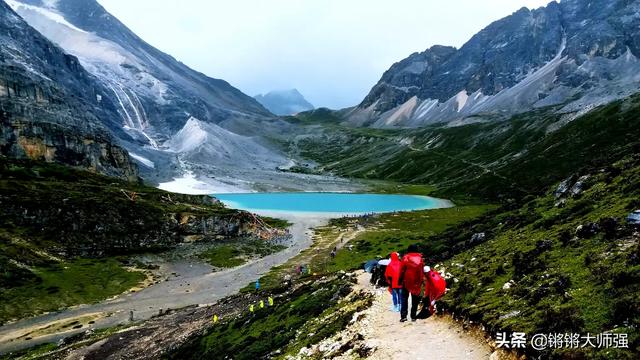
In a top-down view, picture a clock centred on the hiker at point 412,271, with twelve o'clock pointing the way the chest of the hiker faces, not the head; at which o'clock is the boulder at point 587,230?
The boulder is roughly at 2 o'clock from the hiker.

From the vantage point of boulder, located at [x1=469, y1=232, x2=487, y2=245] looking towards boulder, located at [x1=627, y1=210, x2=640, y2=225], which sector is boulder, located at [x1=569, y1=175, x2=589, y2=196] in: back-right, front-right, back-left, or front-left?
front-left

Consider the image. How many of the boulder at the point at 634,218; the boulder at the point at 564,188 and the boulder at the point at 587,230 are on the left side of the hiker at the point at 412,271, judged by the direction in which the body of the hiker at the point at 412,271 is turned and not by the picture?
0

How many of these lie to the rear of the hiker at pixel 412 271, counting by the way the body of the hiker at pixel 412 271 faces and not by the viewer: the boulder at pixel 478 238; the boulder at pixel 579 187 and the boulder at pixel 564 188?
0

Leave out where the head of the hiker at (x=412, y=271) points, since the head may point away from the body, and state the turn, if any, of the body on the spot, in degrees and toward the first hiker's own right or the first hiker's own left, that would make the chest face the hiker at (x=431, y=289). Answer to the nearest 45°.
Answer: approximately 45° to the first hiker's own right

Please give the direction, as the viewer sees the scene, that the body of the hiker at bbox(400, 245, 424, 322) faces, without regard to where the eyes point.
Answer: away from the camera

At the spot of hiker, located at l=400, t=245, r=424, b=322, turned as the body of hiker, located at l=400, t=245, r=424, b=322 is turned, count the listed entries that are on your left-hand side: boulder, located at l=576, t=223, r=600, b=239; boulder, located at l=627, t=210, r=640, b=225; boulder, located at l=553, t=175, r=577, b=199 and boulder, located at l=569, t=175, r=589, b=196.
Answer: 0

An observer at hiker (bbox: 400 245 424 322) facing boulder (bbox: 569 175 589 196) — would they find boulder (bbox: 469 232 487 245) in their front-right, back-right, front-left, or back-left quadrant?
front-left

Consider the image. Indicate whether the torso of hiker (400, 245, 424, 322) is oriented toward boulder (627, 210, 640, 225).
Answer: no

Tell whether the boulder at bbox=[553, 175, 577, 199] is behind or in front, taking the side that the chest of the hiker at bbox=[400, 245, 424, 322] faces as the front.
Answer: in front

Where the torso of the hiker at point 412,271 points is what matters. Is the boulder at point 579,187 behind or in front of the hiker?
in front

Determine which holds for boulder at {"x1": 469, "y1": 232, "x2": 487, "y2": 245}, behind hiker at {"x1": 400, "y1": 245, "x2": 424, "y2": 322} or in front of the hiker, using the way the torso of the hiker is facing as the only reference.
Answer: in front
